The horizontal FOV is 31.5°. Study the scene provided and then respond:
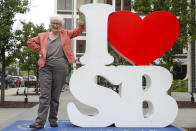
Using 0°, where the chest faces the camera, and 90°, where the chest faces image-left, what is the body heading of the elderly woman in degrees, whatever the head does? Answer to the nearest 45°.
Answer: approximately 0°

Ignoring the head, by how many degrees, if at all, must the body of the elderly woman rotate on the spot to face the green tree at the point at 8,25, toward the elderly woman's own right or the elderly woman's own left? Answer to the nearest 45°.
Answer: approximately 180°

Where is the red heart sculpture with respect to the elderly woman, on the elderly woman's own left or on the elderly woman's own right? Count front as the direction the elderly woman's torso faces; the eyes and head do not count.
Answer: on the elderly woman's own left

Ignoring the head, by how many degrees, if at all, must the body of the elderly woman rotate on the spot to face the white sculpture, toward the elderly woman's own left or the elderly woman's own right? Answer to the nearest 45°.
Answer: approximately 90° to the elderly woman's own left
